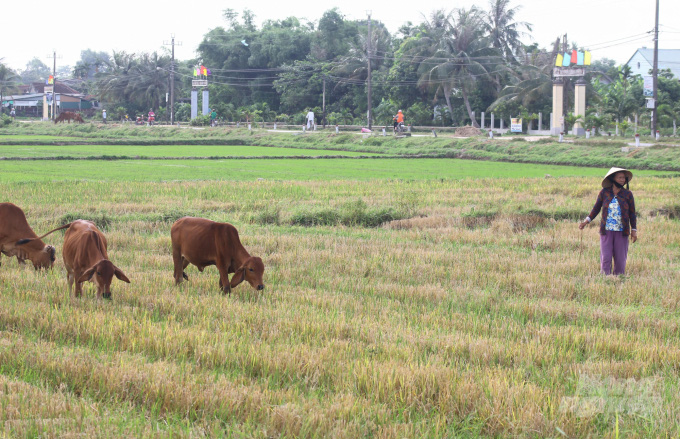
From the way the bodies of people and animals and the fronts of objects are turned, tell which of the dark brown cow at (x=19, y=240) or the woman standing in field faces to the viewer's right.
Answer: the dark brown cow

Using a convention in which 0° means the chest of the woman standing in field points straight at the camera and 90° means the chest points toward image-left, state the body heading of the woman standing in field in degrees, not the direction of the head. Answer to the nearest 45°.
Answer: approximately 0°

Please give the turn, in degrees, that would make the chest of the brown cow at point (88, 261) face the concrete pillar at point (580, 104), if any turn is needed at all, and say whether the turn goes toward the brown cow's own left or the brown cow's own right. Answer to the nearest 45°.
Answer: approximately 90° to the brown cow's own left

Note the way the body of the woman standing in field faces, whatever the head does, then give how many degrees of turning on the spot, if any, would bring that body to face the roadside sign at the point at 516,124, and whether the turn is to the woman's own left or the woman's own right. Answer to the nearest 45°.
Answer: approximately 180°

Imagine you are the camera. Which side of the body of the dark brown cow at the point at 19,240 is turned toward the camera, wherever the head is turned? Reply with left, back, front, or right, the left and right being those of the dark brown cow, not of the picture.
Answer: right

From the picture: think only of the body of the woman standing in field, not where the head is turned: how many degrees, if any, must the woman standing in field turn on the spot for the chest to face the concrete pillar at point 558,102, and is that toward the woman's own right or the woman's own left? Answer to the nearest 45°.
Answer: approximately 180°

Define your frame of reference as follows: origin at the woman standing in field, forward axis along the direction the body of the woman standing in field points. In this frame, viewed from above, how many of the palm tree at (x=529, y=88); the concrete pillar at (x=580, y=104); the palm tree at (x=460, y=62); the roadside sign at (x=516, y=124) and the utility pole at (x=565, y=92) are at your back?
5

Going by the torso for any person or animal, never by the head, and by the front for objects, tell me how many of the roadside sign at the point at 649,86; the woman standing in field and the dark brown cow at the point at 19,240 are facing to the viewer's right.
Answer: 1

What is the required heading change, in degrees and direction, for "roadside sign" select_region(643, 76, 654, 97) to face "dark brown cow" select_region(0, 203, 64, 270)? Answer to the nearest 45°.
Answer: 0° — it already faces it

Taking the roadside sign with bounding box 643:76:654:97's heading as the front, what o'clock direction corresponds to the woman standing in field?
The woman standing in field is roughly at 12 o'clock from the roadside sign.

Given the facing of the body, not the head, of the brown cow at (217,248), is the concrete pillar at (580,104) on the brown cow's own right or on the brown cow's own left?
on the brown cow's own left

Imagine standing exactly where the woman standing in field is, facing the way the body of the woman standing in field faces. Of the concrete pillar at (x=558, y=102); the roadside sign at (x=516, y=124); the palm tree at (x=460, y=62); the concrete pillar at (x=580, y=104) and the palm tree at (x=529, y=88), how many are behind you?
5

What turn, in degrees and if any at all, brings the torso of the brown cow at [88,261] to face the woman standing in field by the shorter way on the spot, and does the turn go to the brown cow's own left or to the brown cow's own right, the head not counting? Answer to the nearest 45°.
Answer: approximately 45° to the brown cow's own left
